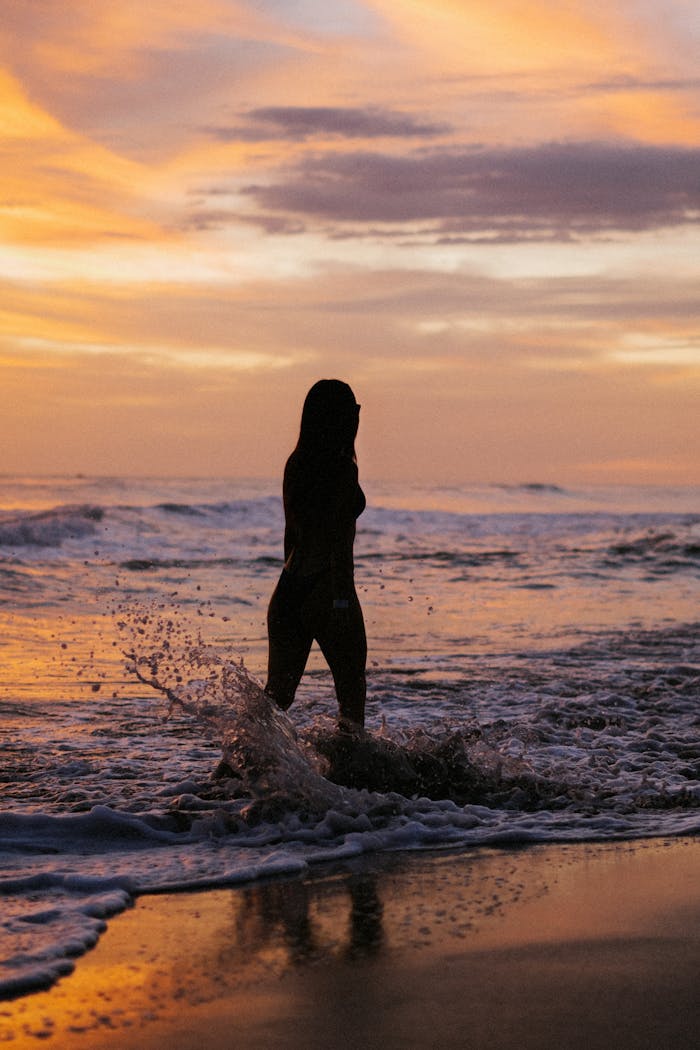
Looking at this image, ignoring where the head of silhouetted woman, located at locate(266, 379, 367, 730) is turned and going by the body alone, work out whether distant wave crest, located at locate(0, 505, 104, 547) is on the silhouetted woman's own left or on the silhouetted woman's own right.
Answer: on the silhouetted woman's own left

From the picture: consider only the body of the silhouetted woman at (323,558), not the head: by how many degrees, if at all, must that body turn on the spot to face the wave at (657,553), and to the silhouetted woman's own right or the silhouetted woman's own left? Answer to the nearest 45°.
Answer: approximately 45° to the silhouetted woman's own left

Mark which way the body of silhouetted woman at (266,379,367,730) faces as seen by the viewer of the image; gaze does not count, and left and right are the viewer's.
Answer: facing away from the viewer and to the right of the viewer
